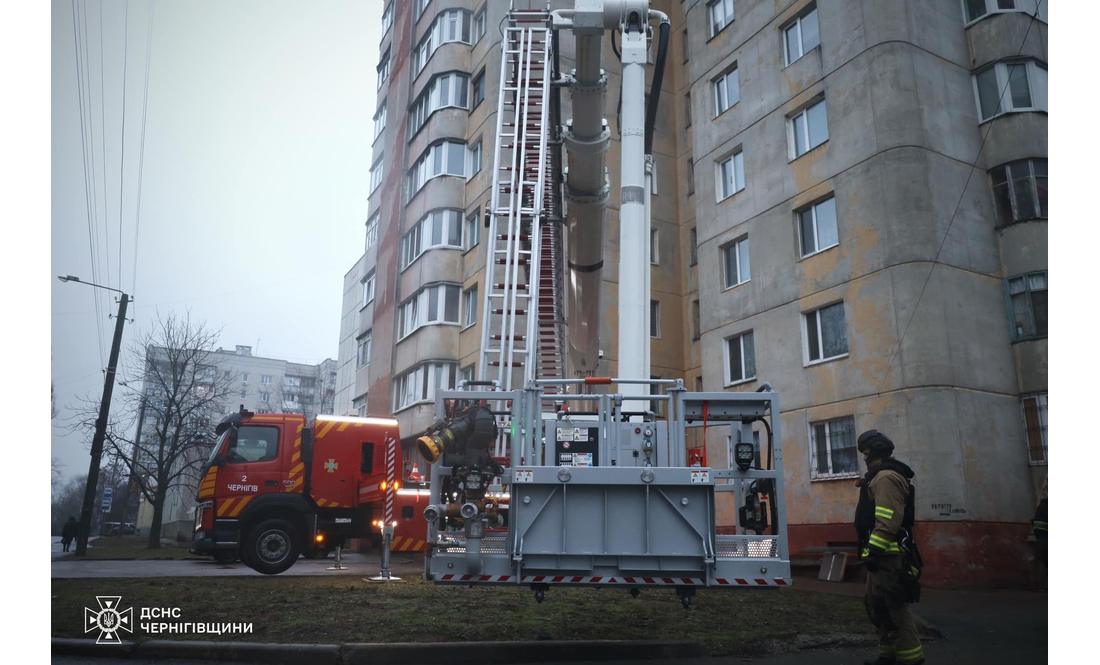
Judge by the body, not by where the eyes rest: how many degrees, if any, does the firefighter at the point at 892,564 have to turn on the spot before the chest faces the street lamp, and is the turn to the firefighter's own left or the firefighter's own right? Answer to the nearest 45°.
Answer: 0° — they already face it

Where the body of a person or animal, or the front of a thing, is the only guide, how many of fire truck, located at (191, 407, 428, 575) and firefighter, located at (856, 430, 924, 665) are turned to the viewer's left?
2

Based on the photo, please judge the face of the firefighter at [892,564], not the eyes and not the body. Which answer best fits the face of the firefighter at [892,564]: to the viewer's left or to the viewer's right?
to the viewer's left

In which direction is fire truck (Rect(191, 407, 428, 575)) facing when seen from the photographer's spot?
facing to the left of the viewer

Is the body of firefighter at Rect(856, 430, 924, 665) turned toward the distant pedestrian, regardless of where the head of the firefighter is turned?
yes

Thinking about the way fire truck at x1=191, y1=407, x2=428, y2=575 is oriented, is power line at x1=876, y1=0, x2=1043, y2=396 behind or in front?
behind

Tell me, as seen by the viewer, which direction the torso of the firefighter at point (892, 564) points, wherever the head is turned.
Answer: to the viewer's left

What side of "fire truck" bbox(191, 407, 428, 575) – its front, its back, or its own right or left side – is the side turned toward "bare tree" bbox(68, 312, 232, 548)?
right

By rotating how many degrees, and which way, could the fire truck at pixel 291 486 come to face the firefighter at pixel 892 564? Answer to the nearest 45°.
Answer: approximately 135° to its left

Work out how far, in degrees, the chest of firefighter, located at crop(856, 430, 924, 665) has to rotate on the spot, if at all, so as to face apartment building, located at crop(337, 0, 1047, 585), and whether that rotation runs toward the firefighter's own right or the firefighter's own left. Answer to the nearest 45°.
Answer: approximately 90° to the firefighter's own right
